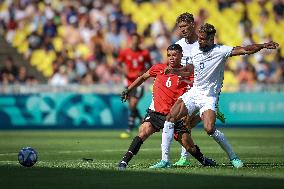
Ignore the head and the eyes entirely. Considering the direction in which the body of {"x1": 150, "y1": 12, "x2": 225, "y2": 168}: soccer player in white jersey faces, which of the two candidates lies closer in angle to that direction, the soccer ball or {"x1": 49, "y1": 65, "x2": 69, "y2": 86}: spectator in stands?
the soccer ball

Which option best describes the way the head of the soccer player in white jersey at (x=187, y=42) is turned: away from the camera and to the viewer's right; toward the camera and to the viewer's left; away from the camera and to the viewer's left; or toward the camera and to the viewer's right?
toward the camera and to the viewer's left

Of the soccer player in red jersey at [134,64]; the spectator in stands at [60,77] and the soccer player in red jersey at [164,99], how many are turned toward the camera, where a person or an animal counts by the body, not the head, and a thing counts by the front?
3

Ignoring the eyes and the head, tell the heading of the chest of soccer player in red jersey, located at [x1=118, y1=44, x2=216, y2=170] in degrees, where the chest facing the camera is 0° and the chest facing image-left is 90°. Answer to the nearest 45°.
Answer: approximately 0°

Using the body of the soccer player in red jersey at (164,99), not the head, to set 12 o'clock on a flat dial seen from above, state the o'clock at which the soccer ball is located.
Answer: The soccer ball is roughly at 3 o'clock from the soccer player in red jersey.

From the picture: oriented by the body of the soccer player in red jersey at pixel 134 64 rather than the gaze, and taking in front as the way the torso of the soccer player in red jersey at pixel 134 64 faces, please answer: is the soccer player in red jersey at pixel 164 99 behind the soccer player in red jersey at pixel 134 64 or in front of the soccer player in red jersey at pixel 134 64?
in front

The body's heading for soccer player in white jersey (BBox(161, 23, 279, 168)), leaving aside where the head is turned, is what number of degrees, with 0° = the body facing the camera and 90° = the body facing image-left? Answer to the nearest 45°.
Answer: approximately 45°

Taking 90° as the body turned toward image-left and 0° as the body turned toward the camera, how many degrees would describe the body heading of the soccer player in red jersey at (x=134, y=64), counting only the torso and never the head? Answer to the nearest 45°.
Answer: approximately 0°

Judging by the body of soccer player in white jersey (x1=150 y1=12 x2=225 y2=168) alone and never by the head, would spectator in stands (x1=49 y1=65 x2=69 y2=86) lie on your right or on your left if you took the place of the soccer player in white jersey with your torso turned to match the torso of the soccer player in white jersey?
on your right

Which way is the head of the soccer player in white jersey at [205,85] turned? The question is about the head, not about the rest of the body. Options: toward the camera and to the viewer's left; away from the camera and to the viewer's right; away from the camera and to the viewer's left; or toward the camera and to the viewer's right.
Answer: toward the camera and to the viewer's left

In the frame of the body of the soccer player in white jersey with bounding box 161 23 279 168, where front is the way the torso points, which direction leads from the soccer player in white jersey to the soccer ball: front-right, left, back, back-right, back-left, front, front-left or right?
front-right
